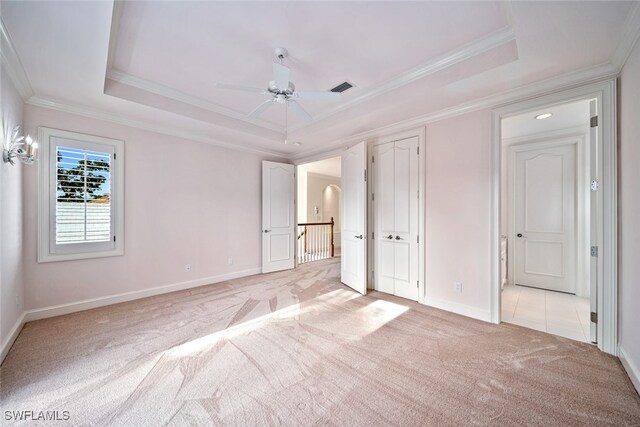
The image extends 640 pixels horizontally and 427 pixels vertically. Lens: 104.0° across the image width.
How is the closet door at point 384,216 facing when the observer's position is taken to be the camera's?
facing the viewer and to the left of the viewer

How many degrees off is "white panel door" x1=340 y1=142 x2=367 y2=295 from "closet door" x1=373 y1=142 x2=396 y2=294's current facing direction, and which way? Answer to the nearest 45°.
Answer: approximately 45° to its right

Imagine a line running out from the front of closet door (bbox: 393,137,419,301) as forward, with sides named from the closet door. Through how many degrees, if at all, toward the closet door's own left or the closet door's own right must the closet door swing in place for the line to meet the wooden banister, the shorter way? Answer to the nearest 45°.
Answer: approximately 90° to the closet door's own right

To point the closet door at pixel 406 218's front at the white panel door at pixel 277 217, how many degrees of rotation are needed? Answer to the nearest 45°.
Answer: approximately 45° to its right

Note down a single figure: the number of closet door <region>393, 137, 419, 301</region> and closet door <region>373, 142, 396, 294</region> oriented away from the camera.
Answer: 0

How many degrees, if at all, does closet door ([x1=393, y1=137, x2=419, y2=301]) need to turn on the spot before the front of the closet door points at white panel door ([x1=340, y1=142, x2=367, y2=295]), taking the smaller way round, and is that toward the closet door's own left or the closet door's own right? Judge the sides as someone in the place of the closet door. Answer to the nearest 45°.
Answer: approximately 45° to the closet door's own right

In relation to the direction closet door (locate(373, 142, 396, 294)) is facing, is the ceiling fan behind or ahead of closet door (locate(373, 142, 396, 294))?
ahead

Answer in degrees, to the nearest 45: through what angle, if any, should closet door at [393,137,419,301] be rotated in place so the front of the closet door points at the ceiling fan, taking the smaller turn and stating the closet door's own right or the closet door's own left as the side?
0° — it already faces it

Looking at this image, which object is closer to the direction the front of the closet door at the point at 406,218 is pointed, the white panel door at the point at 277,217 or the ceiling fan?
the ceiling fan
